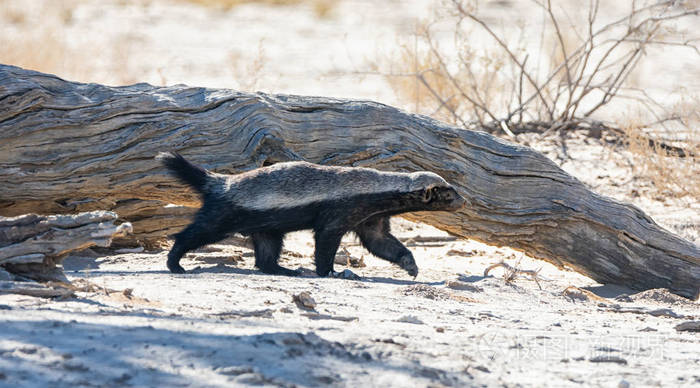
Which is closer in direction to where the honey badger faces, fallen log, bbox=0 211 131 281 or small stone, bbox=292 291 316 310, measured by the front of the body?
the small stone

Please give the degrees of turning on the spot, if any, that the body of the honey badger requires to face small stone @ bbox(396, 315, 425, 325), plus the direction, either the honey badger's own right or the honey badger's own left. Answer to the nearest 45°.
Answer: approximately 90° to the honey badger's own right

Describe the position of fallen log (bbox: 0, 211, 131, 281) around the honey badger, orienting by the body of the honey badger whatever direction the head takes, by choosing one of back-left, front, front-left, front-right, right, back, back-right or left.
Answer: back-right

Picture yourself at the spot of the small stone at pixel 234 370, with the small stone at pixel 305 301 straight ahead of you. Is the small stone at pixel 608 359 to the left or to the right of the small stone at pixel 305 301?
right

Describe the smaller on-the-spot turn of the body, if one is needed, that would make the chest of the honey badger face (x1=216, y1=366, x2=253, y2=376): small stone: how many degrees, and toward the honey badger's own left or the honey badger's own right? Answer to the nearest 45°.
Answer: approximately 90° to the honey badger's own right

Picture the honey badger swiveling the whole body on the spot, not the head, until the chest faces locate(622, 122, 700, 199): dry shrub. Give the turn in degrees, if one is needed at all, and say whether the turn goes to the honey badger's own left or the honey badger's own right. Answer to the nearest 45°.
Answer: approximately 45° to the honey badger's own left

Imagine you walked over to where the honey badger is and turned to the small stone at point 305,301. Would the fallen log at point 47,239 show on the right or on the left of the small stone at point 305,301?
right

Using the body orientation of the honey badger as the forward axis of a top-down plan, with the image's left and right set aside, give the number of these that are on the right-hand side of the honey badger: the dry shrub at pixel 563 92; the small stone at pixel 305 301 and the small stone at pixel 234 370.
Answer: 2

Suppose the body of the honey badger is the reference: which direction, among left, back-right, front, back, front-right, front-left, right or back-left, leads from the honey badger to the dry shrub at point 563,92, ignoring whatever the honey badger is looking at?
front-left

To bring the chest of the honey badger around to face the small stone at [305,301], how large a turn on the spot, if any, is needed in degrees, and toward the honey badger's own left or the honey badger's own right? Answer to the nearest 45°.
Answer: approximately 90° to the honey badger's own right

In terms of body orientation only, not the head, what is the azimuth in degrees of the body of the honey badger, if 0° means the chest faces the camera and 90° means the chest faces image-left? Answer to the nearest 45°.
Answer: approximately 270°
